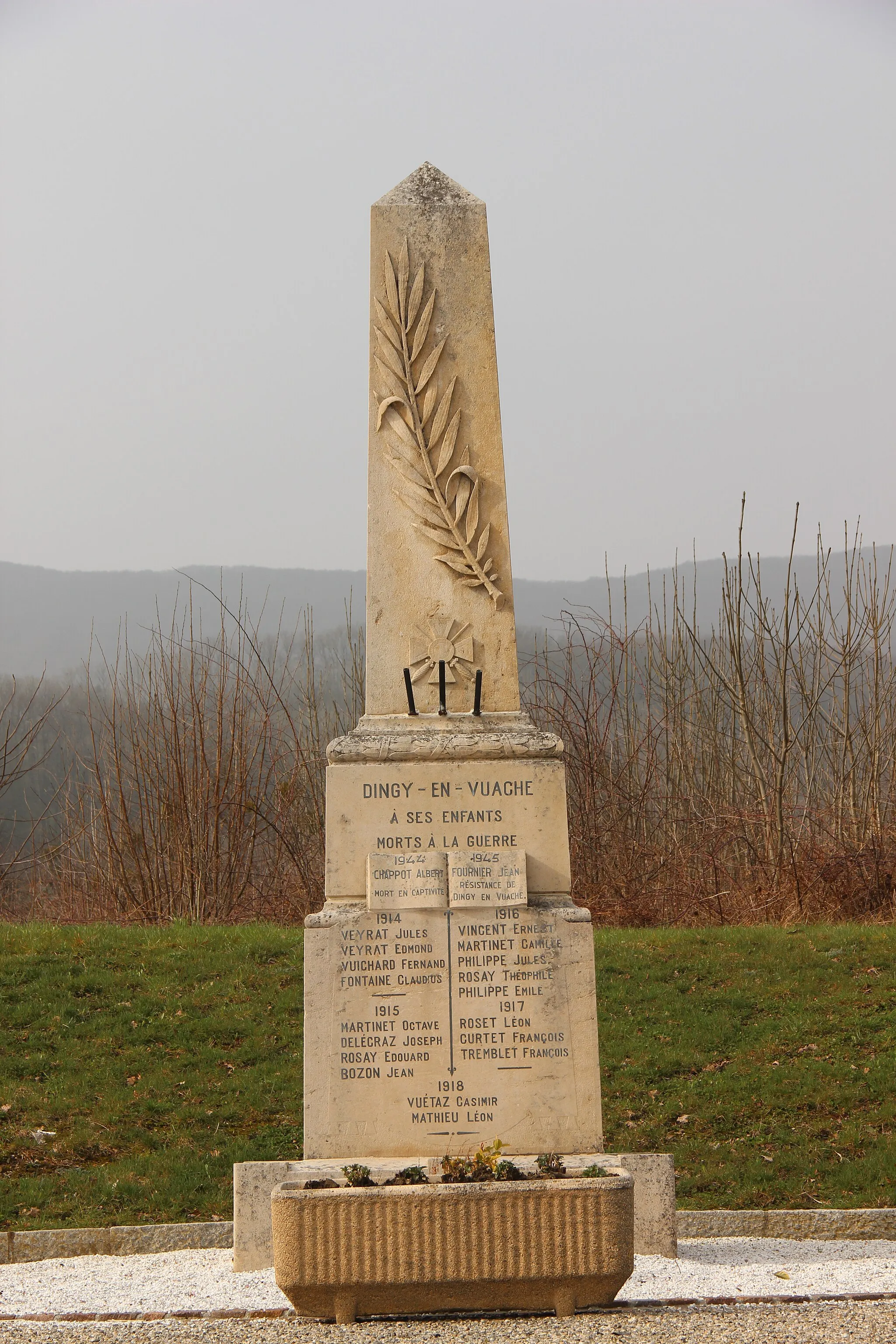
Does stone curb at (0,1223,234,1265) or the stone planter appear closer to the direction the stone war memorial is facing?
the stone planter

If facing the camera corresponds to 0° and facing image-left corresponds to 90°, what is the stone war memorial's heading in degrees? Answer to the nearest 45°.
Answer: approximately 0°

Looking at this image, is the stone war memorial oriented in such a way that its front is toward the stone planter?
yes

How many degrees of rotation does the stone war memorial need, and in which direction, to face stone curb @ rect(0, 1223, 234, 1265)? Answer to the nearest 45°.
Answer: approximately 135° to its right
